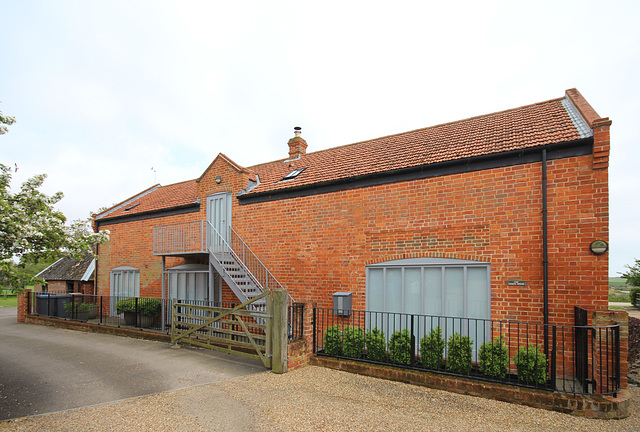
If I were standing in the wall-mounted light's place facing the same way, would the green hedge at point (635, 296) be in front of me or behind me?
behind

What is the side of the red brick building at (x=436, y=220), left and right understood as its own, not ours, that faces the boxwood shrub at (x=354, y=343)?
front

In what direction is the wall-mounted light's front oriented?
toward the camera

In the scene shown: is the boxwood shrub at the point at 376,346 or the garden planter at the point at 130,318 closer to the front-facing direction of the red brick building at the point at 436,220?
the boxwood shrub

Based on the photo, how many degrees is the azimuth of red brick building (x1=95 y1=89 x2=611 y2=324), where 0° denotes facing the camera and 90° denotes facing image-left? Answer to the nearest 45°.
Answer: approximately 45°
